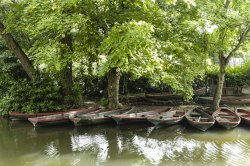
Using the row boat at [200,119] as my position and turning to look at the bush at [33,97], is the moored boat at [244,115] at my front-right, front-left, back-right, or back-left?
back-right

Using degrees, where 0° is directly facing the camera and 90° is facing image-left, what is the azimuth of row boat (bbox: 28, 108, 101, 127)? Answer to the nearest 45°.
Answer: approximately 45°

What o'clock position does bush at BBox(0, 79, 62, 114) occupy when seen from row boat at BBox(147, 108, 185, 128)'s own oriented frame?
The bush is roughly at 2 o'clock from the row boat.

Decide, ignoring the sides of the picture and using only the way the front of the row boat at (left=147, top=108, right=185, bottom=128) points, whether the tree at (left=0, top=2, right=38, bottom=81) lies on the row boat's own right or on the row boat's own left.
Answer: on the row boat's own right

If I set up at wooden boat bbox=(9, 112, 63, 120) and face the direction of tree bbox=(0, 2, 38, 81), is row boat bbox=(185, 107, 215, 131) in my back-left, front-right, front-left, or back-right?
back-right

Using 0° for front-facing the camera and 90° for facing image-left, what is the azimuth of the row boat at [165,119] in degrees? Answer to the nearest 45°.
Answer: approximately 45°
